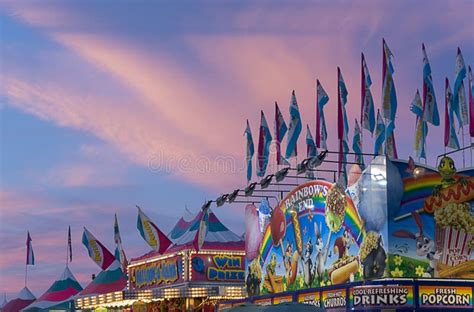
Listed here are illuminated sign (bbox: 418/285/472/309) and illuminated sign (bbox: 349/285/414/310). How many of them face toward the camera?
2

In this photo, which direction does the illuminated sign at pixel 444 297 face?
toward the camera

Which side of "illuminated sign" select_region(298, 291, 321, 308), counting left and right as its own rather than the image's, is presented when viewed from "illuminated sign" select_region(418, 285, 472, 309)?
left

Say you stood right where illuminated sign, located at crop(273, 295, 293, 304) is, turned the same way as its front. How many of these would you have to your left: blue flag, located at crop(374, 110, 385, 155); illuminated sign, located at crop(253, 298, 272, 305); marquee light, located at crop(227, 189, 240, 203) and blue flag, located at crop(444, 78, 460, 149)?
2

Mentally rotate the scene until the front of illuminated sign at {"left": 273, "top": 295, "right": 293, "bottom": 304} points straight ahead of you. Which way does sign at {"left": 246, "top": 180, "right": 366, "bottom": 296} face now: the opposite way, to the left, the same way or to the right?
the same way

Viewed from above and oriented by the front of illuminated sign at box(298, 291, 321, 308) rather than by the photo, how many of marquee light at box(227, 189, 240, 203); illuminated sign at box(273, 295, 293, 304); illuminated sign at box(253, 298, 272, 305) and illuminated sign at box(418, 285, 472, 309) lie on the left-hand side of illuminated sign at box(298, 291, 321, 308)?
1

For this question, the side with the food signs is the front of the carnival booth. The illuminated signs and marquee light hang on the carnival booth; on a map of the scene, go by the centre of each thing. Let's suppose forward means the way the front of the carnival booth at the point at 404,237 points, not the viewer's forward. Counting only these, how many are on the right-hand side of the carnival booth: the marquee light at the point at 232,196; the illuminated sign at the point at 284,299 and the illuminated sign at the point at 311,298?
3

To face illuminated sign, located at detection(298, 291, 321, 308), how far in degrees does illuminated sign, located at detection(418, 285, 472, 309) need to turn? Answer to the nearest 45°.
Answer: approximately 135° to its right

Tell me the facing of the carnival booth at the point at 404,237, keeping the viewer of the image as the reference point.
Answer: facing the viewer and to the left of the viewer

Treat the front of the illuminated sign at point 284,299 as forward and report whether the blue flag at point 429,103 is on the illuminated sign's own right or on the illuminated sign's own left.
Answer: on the illuminated sign's own left

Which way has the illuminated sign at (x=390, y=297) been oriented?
toward the camera

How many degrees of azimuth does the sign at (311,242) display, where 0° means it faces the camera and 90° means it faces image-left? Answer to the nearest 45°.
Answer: approximately 45°

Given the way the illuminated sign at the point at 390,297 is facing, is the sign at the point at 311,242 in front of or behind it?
behind

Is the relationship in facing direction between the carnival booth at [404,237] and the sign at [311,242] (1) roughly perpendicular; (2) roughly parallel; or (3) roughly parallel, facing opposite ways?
roughly parallel

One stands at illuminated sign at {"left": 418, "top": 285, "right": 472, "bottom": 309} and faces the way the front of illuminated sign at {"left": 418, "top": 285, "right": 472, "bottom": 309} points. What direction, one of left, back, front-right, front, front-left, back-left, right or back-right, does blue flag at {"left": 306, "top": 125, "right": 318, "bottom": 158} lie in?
back-right

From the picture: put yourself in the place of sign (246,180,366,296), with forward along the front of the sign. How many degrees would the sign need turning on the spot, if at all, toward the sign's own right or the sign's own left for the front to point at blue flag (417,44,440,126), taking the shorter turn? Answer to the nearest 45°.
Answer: approximately 90° to the sign's own left

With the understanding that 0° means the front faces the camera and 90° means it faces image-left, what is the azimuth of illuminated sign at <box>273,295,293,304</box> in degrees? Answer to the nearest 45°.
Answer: approximately 45°
